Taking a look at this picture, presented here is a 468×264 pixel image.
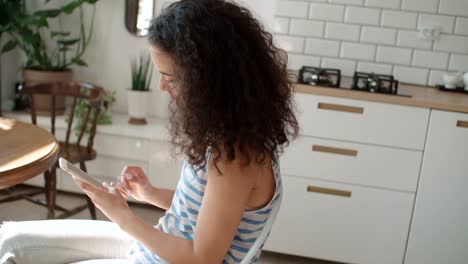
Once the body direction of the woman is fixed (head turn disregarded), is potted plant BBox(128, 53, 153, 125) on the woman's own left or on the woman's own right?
on the woman's own right

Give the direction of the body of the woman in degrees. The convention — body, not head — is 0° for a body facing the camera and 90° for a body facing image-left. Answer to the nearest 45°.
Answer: approximately 90°
